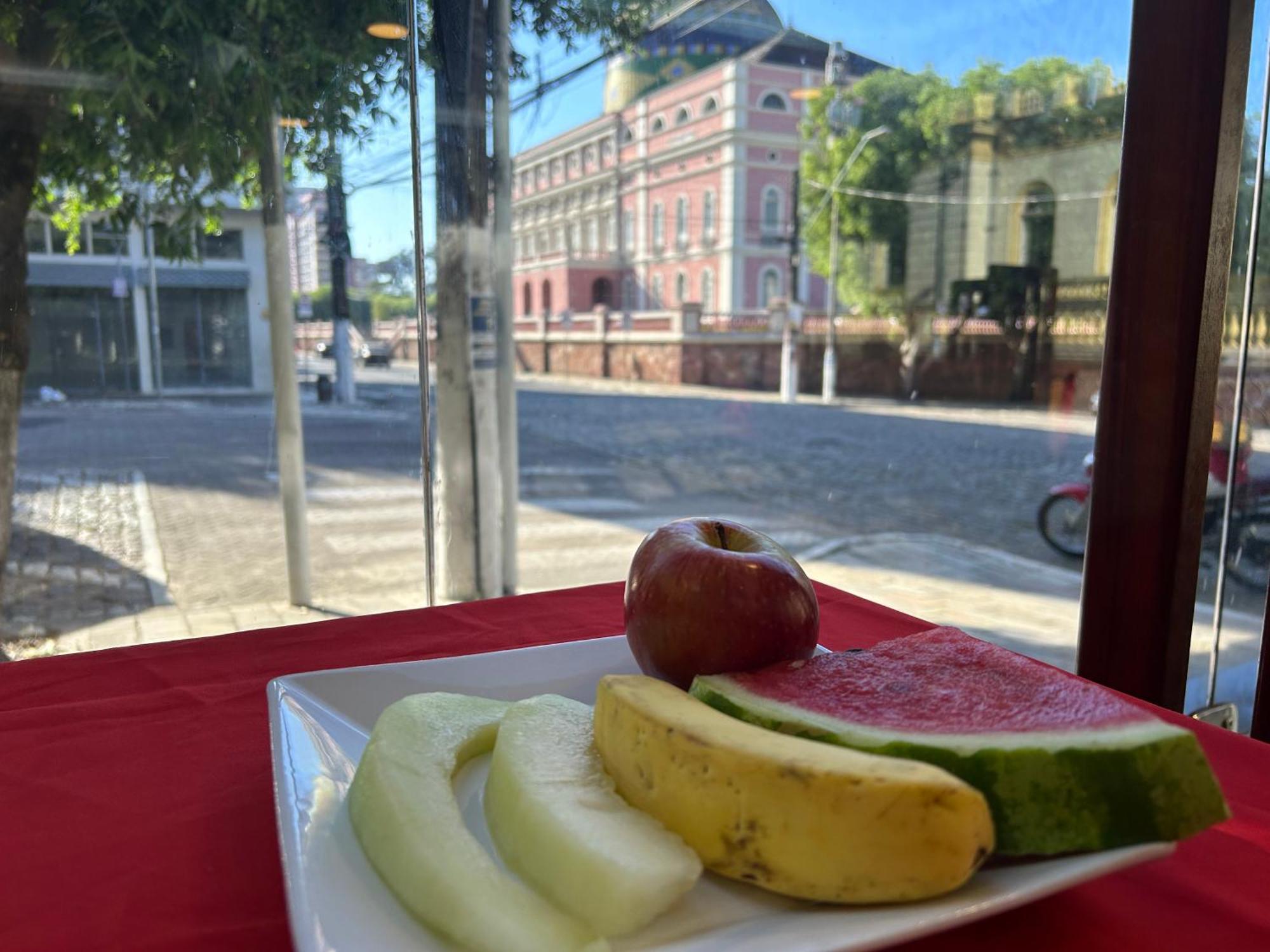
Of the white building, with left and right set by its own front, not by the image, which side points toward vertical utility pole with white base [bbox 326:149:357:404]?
left

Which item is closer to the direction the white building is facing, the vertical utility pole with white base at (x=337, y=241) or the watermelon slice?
the watermelon slice

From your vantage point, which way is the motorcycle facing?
to the viewer's left

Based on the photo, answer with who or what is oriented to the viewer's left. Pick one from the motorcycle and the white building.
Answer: the motorcycle

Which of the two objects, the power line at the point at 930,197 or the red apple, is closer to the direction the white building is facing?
the red apple

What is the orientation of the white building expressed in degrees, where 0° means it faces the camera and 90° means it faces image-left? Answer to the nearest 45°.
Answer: approximately 0°

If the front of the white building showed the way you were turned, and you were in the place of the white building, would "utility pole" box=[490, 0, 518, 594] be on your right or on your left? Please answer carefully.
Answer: on your left

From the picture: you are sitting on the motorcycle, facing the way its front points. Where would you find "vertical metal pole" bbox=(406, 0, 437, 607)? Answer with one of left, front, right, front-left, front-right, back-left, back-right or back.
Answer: front-left

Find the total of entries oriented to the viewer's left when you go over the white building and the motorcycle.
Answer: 1

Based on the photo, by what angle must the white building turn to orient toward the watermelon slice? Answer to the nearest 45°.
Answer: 0° — it already faces it

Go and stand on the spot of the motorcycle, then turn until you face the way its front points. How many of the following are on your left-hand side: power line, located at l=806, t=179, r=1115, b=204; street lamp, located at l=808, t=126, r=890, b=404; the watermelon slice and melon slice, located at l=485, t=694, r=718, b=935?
2
